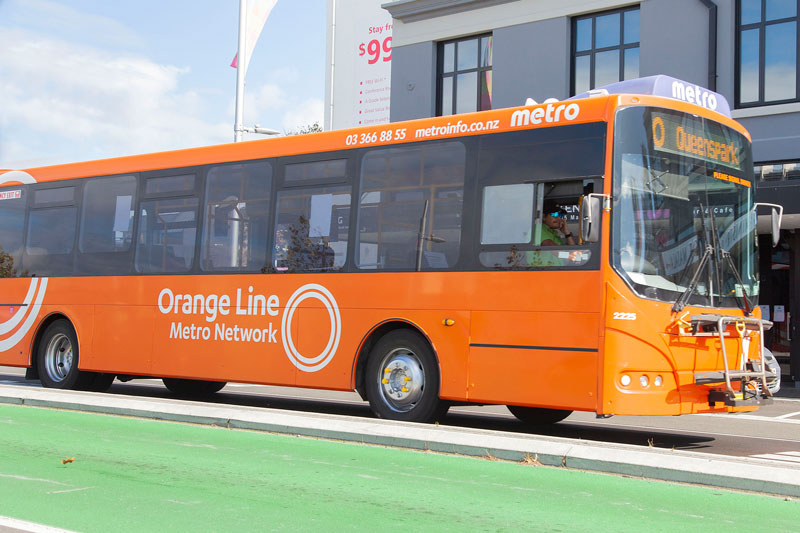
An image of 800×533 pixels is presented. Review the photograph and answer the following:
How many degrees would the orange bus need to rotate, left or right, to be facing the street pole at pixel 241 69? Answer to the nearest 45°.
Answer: approximately 135° to its left

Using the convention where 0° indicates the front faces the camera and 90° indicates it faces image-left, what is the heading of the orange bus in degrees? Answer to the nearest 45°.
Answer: approximately 315°

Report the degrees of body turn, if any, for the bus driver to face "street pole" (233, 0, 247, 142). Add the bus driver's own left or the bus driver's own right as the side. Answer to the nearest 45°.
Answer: approximately 180°

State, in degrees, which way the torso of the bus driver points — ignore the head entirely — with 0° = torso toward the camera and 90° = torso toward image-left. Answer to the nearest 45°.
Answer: approximately 315°

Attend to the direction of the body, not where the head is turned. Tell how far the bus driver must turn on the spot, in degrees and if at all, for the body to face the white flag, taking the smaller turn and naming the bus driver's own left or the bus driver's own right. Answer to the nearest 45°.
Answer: approximately 180°
